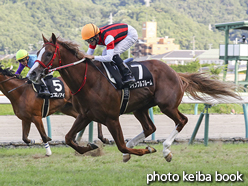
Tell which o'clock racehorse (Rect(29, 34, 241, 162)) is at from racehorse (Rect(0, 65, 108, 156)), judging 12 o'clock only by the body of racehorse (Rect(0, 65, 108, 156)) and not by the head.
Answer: racehorse (Rect(29, 34, 241, 162)) is roughly at 8 o'clock from racehorse (Rect(0, 65, 108, 156)).

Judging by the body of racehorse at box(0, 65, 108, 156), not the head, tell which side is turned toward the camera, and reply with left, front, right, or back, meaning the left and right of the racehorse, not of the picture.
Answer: left

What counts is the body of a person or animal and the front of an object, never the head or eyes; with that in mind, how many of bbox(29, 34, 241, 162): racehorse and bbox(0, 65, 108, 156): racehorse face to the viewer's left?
2

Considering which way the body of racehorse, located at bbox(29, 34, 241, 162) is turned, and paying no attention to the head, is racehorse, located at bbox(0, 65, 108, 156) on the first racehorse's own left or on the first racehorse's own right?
on the first racehorse's own right

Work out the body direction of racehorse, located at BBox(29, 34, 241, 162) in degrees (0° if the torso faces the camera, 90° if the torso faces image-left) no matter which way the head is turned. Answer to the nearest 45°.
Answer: approximately 90°

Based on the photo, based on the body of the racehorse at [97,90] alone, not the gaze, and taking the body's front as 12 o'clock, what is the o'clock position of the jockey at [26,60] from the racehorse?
The jockey is roughly at 2 o'clock from the racehorse.
